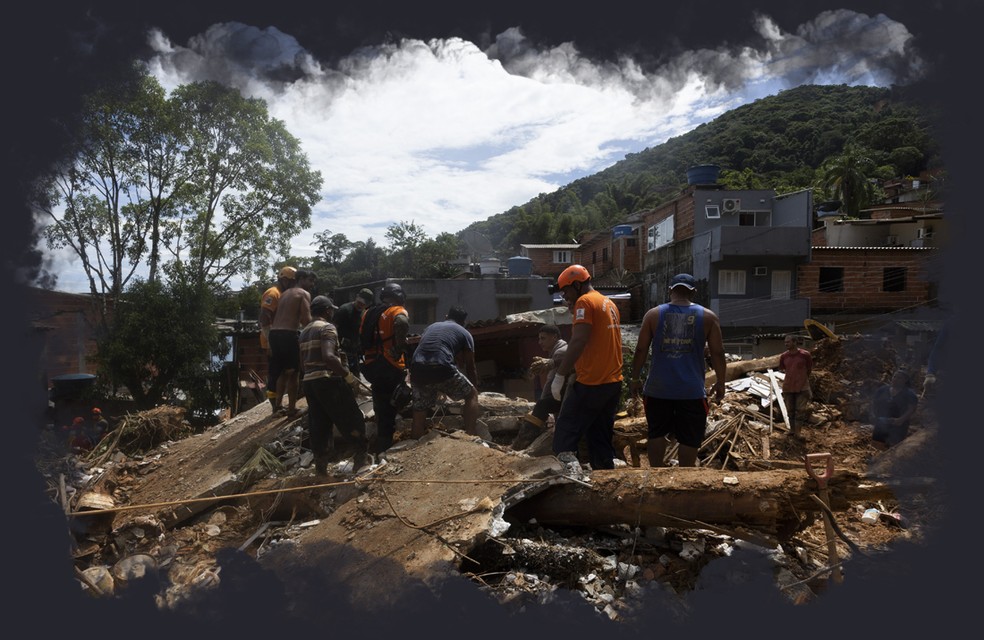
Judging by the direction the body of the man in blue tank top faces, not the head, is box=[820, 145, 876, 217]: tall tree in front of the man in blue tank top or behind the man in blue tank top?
in front

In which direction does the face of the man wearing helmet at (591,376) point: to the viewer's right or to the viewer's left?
to the viewer's left

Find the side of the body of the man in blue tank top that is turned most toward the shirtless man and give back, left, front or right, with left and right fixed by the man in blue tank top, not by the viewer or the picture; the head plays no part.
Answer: left

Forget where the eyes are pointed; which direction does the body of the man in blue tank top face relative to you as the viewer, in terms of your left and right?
facing away from the viewer

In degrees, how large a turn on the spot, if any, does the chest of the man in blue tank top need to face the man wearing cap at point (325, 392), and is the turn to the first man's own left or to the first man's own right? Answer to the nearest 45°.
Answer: approximately 90° to the first man's own left

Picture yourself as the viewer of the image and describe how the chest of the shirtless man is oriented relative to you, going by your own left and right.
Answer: facing away from the viewer and to the right of the viewer

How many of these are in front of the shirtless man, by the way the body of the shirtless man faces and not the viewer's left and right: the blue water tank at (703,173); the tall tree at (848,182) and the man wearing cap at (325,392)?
2

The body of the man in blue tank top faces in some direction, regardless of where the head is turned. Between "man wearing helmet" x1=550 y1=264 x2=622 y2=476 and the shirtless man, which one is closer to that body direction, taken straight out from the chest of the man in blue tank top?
the shirtless man

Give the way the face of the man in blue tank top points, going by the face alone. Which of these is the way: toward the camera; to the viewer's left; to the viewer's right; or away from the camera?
away from the camera

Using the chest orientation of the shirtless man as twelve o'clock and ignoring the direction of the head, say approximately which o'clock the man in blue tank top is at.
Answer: The man in blue tank top is roughly at 3 o'clock from the shirtless man.
